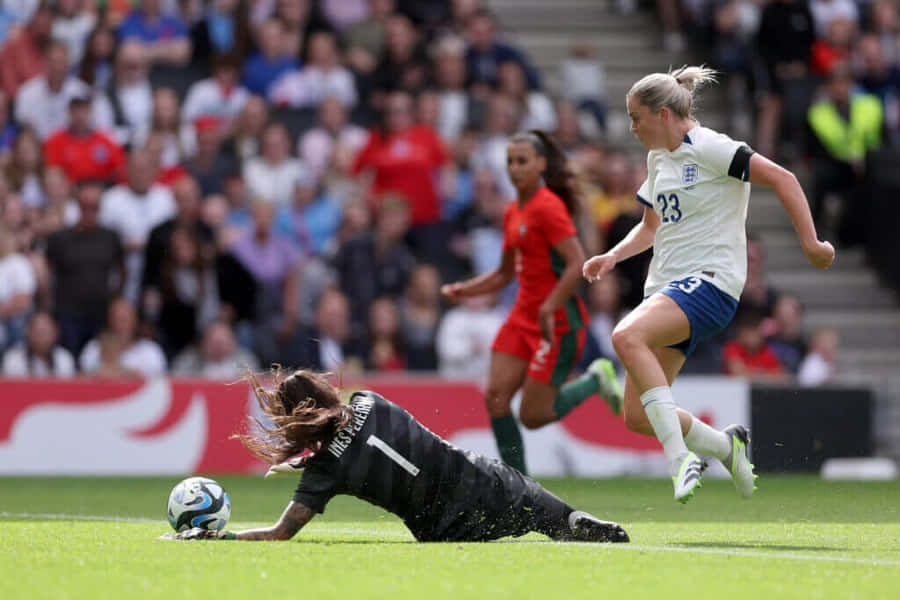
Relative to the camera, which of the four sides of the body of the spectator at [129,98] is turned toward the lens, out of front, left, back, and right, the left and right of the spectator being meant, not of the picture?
front

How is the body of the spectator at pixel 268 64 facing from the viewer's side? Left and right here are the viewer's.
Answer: facing the viewer

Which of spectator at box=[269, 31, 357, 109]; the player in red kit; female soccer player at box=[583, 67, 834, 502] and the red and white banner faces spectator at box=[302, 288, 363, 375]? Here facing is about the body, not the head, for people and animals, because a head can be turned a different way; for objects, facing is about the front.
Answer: spectator at box=[269, 31, 357, 109]

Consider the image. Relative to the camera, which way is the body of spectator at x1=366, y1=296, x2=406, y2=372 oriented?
toward the camera

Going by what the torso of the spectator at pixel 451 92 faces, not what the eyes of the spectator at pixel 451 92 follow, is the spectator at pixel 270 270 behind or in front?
in front

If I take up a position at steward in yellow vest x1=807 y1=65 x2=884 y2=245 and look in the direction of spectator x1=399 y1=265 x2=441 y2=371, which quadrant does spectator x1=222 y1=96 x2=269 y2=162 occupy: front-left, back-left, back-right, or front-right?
front-right

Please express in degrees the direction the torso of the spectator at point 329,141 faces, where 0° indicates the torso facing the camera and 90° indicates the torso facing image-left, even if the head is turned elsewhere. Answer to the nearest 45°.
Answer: approximately 0°

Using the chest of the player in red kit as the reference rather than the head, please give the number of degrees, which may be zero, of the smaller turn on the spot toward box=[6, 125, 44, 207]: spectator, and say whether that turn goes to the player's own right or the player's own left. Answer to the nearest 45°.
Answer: approximately 90° to the player's own right

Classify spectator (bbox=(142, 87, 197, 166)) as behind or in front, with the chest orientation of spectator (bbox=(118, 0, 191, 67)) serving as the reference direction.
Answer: in front

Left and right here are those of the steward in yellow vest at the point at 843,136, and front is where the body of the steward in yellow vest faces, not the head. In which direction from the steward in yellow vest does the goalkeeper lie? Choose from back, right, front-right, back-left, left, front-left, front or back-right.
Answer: front

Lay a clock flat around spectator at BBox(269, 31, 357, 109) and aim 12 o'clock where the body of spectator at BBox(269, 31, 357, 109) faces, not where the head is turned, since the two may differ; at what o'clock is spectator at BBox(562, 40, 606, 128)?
spectator at BBox(562, 40, 606, 128) is roughly at 8 o'clock from spectator at BBox(269, 31, 357, 109).

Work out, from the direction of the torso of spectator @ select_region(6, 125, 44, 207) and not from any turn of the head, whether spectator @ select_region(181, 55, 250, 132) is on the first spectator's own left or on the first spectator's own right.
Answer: on the first spectator's own left

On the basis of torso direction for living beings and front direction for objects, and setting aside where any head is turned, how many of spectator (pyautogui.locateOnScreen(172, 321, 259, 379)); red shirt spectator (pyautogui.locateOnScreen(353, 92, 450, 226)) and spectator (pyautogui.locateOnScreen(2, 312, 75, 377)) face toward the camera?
3
